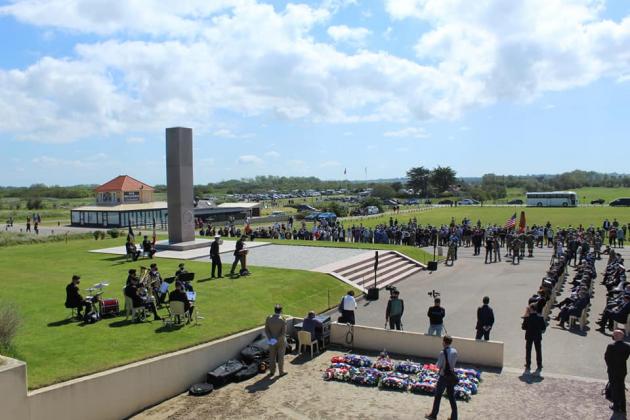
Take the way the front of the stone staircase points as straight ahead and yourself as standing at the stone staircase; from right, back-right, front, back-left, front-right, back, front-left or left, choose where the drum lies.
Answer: right

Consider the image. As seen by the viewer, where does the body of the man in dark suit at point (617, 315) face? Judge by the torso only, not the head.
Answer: to the viewer's left

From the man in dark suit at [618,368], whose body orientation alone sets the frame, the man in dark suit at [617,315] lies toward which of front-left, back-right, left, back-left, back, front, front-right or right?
front-right

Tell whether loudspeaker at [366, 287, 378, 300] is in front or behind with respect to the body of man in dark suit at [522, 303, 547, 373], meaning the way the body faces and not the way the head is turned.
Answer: in front

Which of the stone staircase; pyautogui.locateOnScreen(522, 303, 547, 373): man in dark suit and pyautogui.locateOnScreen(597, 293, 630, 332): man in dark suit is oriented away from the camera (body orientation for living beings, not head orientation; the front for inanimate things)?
pyautogui.locateOnScreen(522, 303, 547, 373): man in dark suit

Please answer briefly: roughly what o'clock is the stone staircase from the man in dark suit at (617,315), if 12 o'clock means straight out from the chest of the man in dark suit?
The stone staircase is roughly at 1 o'clock from the man in dark suit.

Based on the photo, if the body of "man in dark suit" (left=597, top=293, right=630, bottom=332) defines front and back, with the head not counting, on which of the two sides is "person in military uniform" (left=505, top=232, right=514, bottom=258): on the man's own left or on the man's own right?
on the man's own right

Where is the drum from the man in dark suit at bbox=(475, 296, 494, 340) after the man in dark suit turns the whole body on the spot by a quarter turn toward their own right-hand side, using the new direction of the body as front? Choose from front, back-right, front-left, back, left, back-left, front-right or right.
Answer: back

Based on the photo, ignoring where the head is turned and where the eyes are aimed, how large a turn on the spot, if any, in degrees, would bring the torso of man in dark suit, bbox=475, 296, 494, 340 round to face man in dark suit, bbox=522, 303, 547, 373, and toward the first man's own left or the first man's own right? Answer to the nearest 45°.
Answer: approximately 135° to the first man's own right

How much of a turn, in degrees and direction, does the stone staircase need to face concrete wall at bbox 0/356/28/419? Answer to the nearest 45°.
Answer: approximately 45° to its right

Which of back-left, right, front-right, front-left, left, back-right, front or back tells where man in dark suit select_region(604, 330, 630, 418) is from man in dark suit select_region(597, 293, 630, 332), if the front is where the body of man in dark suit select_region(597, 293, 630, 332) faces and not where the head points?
left

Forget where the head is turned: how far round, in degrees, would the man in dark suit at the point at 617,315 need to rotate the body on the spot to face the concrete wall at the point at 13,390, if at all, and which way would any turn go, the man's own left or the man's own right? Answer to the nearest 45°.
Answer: approximately 45° to the man's own left

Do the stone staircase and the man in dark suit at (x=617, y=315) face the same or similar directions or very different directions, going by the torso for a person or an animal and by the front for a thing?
very different directions

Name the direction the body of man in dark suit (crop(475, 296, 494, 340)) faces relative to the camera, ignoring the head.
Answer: away from the camera
